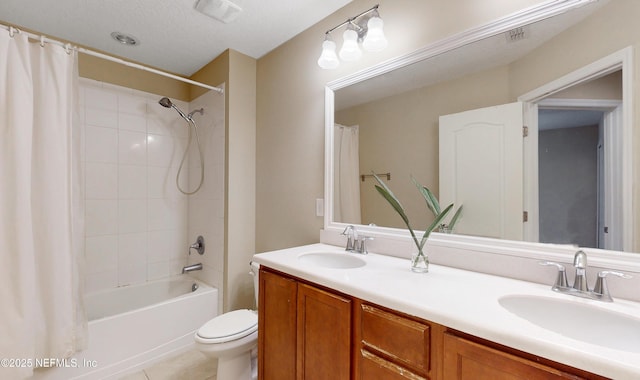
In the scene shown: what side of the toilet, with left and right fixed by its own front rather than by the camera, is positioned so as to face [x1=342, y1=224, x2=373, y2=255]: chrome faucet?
left

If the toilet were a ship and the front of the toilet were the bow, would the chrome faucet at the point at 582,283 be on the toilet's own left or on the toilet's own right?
on the toilet's own left

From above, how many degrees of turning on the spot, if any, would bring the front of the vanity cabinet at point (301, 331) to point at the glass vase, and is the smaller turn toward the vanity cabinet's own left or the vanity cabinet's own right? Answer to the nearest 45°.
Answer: approximately 135° to the vanity cabinet's own left

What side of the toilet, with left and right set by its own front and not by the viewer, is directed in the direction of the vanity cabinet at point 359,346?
left

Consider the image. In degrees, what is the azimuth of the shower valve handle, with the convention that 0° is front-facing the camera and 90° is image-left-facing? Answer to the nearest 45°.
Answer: approximately 45°

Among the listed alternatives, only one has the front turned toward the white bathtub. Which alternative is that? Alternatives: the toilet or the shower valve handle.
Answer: the shower valve handle

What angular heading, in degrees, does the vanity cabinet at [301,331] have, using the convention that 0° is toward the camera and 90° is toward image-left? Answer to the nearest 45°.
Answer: approximately 45°
